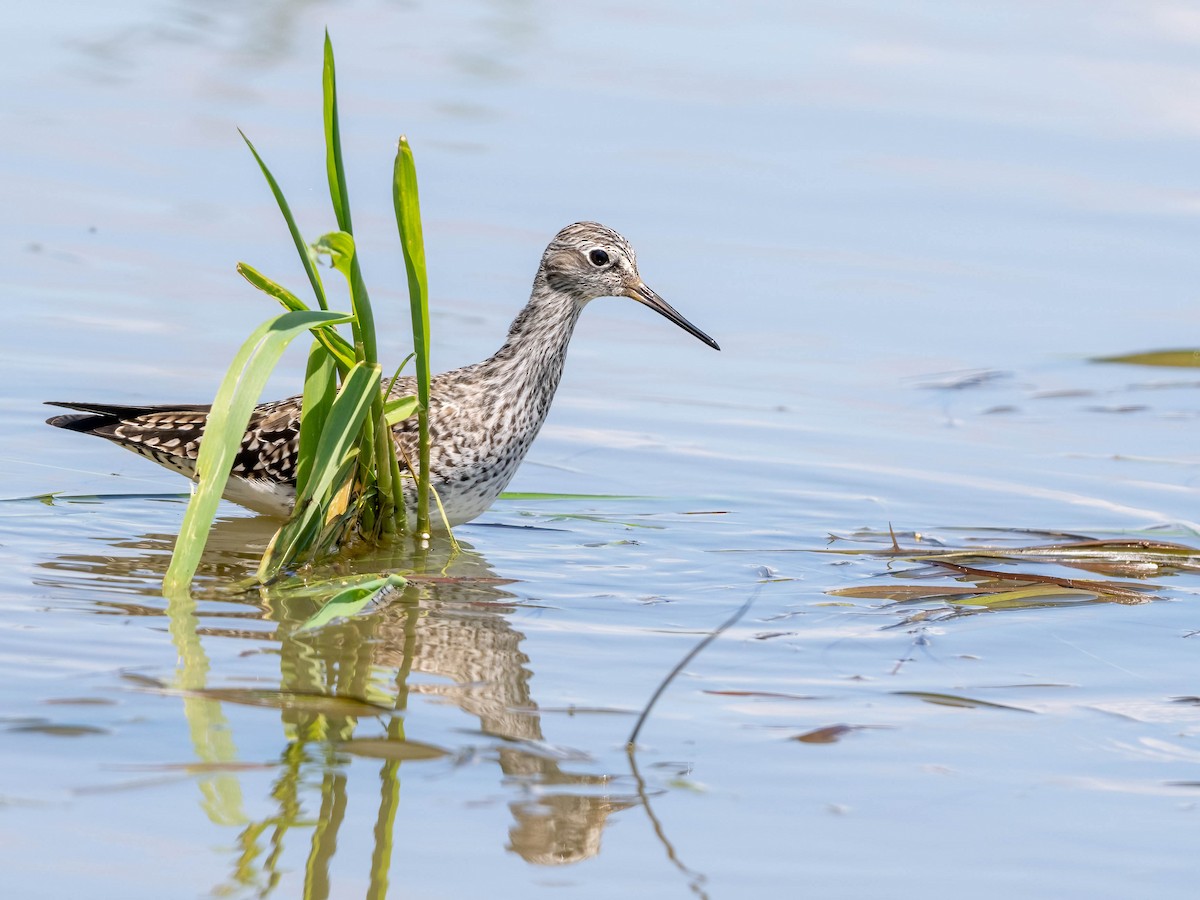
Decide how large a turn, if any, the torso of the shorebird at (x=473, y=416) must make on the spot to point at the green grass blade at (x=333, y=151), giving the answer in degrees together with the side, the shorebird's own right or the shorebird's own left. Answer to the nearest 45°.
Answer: approximately 90° to the shorebird's own right

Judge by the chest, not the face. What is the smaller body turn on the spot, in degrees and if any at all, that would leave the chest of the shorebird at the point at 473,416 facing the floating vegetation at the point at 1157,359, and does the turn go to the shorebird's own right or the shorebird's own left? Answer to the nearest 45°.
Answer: approximately 45° to the shorebird's own left

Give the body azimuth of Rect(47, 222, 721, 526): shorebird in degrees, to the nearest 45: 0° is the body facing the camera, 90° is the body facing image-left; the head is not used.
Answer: approximately 270°

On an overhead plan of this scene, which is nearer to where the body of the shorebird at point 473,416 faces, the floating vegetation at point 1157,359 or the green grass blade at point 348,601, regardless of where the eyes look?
the floating vegetation

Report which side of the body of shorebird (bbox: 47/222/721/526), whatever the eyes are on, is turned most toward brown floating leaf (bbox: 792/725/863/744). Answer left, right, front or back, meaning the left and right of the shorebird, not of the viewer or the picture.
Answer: right

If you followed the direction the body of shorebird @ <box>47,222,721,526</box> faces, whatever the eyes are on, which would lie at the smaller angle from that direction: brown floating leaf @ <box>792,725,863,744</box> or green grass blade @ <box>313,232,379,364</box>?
the brown floating leaf

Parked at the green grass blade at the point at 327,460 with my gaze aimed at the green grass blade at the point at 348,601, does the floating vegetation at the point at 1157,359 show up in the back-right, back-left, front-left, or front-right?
back-left

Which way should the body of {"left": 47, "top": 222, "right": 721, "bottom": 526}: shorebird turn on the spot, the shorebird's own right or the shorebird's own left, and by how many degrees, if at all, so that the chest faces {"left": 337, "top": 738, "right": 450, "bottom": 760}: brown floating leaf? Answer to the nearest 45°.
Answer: approximately 90° to the shorebird's own right

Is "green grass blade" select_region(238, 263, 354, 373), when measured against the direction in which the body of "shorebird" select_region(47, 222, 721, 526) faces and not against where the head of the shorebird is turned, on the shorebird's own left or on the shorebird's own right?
on the shorebird's own right

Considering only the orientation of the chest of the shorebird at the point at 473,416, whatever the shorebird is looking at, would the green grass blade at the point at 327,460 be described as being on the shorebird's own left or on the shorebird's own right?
on the shorebird's own right
